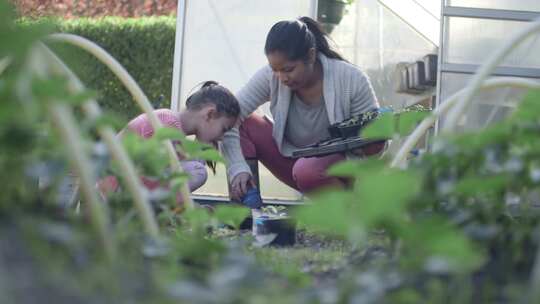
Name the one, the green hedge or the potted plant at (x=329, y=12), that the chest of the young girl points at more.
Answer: the potted plant

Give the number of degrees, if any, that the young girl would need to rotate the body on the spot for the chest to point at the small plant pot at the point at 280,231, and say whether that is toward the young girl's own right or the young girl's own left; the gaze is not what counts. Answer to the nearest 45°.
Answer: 0° — they already face it

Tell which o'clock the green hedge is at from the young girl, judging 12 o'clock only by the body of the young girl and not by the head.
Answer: The green hedge is roughly at 9 o'clock from the young girl.

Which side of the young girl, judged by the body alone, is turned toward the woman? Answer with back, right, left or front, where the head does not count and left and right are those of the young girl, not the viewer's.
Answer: front

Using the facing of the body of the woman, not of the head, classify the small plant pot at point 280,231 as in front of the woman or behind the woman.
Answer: in front

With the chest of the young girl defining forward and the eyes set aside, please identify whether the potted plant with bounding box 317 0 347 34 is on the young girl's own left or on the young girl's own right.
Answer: on the young girl's own left

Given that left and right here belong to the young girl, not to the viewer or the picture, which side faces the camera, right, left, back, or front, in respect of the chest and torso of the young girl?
right

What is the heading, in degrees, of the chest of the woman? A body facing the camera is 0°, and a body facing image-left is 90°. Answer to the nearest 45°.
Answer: approximately 45°

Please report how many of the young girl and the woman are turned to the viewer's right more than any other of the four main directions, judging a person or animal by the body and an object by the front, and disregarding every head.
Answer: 1

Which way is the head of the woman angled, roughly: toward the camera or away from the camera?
toward the camera

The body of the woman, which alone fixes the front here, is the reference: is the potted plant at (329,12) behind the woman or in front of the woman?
behind

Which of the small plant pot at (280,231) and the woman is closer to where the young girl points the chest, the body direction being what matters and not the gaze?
the woman
